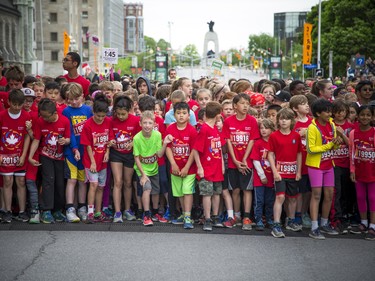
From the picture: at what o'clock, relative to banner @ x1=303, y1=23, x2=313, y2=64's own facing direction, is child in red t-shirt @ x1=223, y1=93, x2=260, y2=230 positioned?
The child in red t-shirt is roughly at 12 o'clock from the banner.

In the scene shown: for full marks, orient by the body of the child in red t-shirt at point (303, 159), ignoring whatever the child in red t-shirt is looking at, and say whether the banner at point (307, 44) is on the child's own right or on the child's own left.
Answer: on the child's own left

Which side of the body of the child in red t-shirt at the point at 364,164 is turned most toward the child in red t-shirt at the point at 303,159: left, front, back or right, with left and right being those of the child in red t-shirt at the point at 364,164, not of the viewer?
right

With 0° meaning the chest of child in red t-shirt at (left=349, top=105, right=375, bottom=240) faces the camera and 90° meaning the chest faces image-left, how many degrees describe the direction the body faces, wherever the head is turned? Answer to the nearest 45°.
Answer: approximately 0°

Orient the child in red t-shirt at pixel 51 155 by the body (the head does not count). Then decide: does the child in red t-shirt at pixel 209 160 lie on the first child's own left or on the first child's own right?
on the first child's own left

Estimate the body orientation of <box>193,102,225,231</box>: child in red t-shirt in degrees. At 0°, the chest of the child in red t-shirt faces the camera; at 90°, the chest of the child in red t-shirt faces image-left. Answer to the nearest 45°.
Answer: approximately 315°
